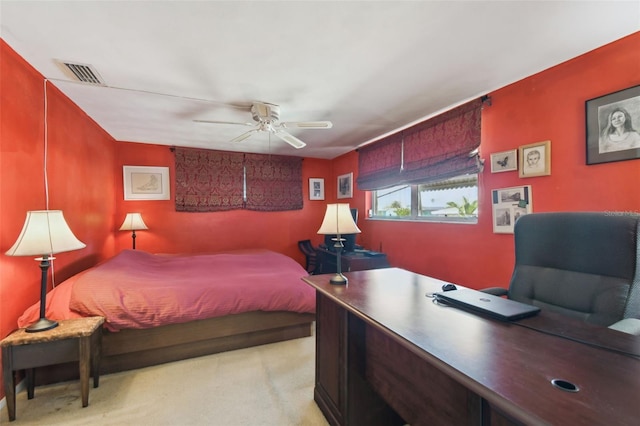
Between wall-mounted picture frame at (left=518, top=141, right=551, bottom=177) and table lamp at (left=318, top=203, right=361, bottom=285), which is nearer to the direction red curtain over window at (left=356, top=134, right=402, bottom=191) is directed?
the table lamp

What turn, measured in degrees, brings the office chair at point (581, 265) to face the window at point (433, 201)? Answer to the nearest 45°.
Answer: approximately 90° to its right

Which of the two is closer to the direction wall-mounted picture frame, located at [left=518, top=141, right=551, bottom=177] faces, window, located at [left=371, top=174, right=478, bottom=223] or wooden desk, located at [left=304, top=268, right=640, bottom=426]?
the wooden desk

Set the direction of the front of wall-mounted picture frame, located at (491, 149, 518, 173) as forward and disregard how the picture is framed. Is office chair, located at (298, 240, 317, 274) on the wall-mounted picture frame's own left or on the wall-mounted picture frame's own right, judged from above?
on the wall-mounted picture frame's own right

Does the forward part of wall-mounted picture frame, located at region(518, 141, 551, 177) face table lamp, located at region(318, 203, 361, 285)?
yes

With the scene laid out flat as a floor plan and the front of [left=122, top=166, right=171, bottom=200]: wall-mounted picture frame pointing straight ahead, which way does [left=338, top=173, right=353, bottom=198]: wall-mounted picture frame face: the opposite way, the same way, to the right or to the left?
to the right

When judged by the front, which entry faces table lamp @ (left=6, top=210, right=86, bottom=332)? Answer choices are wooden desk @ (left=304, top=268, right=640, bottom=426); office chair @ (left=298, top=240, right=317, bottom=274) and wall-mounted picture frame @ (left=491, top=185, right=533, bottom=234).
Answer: the wall-mounted picture frame

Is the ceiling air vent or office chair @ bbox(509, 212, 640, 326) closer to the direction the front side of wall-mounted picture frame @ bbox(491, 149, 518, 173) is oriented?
the ceiling air vent

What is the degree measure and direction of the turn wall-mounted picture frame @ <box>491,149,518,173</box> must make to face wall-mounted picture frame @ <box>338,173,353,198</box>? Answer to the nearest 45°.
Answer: approximately 90° to its right
